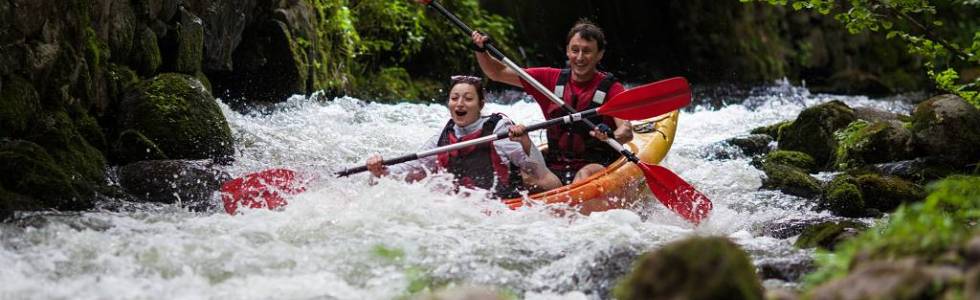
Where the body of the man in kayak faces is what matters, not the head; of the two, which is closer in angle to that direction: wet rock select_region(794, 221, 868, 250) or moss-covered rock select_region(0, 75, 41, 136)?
the moss-covered rock

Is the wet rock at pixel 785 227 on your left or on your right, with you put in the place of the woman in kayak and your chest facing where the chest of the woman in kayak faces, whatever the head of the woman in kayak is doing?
on your left

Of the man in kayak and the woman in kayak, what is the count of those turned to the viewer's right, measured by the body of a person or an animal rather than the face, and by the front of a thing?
0

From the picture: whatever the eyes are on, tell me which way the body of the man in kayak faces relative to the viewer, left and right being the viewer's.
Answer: facing the viewer and to the left of the viewer

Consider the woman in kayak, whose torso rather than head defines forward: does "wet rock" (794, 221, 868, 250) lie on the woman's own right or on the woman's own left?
on the woman's own left

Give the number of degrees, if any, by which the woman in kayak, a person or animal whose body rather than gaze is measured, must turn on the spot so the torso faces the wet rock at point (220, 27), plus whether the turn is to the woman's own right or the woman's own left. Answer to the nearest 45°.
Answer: approximately 90° to the woman's own right

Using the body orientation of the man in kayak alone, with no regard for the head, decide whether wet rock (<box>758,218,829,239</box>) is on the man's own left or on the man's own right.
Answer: on the man's own left

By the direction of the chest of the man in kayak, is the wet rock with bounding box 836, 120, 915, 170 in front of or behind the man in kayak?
behind

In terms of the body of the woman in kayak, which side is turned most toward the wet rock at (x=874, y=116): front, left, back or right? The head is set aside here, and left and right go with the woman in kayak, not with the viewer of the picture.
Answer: back
